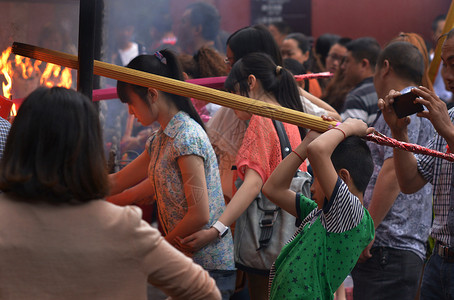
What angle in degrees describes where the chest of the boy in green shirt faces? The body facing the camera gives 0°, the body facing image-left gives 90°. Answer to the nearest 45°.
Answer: approximately 90°

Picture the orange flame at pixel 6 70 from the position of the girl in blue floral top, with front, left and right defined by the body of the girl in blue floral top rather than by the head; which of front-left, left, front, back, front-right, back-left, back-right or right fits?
front

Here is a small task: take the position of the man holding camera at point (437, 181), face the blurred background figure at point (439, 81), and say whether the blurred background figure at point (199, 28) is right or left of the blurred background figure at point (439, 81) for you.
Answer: left

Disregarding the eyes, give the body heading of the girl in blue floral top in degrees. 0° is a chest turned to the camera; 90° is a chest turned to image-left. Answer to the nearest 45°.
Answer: approximately 90°

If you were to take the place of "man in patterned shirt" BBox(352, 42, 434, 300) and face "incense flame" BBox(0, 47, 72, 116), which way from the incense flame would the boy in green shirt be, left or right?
left

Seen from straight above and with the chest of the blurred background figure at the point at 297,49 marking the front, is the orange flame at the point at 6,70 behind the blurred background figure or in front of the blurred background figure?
in front

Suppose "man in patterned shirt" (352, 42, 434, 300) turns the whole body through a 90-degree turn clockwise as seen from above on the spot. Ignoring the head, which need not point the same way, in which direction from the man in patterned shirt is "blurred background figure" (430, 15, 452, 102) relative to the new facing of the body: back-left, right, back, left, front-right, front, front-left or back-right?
front-left

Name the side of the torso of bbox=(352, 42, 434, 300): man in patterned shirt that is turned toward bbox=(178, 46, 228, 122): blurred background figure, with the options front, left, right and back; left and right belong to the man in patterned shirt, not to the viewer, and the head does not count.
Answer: front

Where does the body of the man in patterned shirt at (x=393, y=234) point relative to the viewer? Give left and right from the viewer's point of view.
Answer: facing away from the viewer and to the left of the viewer

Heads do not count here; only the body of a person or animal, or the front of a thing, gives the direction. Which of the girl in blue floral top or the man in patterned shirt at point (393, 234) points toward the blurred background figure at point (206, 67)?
the man in patterned shirt

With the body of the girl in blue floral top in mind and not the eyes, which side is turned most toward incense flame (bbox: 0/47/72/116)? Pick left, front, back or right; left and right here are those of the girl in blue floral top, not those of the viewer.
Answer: front

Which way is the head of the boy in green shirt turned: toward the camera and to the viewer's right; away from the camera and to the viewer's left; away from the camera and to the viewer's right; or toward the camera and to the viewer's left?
away from the camera and to the viewer's left

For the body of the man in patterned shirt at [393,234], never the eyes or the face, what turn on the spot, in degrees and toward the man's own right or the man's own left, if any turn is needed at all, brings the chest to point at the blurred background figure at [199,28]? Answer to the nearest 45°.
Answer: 0° — they already face them
